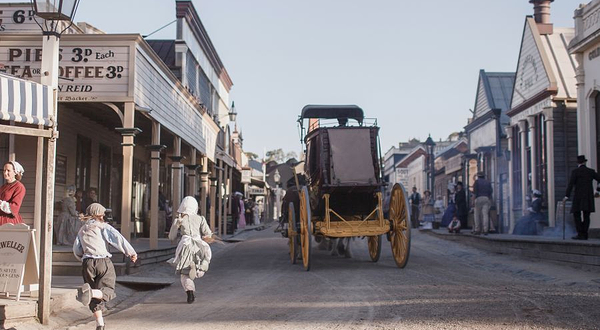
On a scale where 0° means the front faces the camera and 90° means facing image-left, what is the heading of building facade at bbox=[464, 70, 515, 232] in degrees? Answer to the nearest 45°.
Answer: approximately 45°

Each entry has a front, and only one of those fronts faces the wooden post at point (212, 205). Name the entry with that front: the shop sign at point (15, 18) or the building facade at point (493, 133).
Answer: the building facade

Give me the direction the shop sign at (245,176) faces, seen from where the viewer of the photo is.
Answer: facing the viewer

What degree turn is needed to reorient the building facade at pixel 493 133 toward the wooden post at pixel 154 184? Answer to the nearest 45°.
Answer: approximately 45° to its left

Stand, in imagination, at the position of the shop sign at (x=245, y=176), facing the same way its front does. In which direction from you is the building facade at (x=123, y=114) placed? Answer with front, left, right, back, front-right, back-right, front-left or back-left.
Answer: front

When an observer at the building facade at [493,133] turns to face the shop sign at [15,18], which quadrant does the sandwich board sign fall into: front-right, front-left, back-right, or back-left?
front-left

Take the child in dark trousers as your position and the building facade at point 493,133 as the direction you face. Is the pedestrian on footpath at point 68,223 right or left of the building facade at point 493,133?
left

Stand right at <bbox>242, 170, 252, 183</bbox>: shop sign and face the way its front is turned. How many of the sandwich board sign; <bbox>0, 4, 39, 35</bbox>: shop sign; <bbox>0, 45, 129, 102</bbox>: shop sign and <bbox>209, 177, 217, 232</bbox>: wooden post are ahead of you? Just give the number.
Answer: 4

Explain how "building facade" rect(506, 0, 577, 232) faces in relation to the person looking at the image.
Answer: facing the viewer and to the left of the viewer

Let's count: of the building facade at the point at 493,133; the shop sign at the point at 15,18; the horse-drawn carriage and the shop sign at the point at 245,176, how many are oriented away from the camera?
1

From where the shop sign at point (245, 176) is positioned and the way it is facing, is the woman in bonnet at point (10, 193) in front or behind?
in front

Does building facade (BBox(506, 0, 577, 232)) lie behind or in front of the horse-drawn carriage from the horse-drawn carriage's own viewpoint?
in front

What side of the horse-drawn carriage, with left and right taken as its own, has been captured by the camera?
back

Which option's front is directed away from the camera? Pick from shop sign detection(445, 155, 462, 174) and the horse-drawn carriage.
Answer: the horse-drawn carriage
